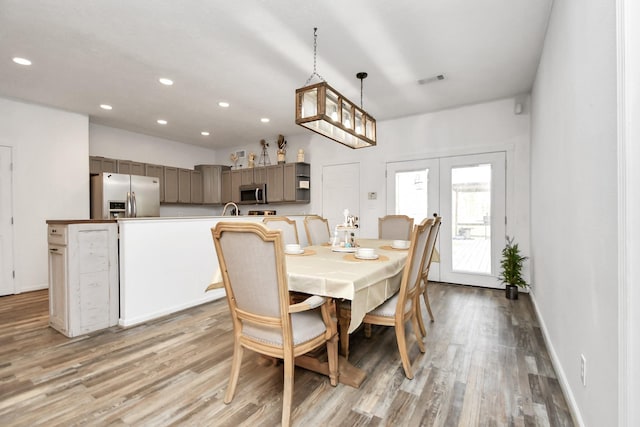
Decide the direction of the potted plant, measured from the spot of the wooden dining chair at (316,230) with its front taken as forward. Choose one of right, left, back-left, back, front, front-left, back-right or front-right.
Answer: front-left

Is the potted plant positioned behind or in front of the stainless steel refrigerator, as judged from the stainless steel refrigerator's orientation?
in front

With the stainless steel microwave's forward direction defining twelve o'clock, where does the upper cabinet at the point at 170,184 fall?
The upper cabinet is roughly at 2 o'clock from the stainless steel microwave.

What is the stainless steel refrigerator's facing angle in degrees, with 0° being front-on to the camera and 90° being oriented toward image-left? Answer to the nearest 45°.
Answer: approximately 315°

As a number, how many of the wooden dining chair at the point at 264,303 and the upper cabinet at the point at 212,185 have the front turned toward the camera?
1

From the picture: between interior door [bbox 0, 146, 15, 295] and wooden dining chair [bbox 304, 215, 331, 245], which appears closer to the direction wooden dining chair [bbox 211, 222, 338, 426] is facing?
the wooden dining chair

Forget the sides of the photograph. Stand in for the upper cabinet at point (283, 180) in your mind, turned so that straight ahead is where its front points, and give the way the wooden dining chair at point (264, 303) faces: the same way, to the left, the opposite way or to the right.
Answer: the opposite way

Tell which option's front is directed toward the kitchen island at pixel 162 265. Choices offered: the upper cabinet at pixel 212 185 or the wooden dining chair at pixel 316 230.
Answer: the upper cabinet

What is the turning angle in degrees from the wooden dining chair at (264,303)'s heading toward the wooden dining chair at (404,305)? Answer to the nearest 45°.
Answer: approximately 45° to its right

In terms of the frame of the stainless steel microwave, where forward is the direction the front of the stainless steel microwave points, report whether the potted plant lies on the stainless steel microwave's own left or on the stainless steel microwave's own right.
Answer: on the stainless steel microwave's own left
